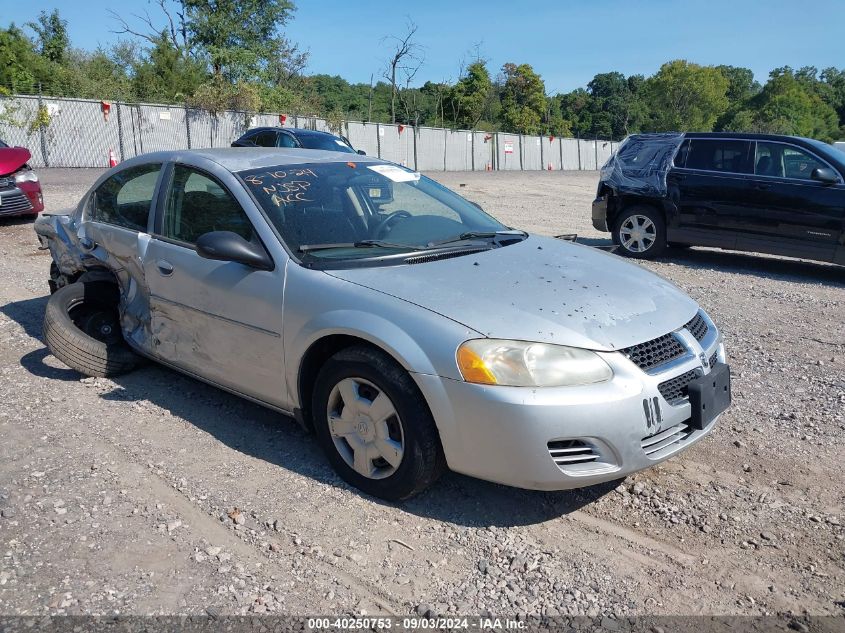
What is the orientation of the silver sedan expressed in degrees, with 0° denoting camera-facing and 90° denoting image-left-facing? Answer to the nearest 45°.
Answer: approximately 315°

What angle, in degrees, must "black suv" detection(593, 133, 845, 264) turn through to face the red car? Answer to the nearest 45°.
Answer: approximately 180°

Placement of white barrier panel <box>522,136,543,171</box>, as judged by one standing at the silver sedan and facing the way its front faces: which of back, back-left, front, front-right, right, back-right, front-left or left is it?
back-left

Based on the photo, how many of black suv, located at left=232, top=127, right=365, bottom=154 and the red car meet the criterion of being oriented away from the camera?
0

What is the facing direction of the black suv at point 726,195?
to the viewer's right

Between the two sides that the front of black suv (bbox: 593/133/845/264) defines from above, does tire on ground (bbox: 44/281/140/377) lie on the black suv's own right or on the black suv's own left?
on the black suv's own right

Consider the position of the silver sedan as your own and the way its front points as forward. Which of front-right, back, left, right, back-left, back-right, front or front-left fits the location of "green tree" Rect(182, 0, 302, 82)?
back-left

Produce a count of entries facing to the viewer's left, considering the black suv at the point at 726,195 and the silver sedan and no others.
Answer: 0

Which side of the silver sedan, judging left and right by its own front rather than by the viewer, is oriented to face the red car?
back

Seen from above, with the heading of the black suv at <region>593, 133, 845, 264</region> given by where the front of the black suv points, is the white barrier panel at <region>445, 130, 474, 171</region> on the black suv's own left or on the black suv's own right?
on the black suv's own left

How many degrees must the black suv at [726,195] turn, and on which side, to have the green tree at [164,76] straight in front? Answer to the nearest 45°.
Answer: approximately 135° to its left

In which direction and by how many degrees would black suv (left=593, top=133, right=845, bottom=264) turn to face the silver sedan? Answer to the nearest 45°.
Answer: approximately 90° to its right
